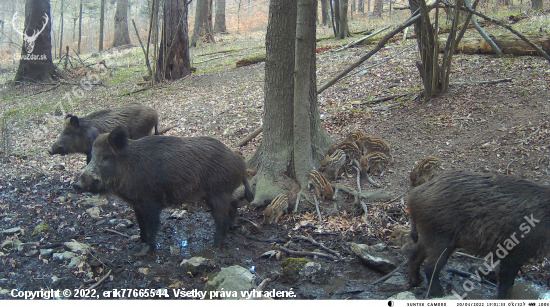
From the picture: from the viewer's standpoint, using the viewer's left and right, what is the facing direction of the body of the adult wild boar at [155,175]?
facing to the left of the viewer

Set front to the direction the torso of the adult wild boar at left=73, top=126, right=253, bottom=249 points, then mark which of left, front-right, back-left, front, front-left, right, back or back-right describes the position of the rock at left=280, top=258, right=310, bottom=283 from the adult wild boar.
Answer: back-left

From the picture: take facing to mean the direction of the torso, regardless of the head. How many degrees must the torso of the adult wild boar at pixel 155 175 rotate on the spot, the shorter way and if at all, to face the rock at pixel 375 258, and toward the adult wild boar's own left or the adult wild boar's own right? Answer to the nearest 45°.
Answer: approximately 135° to the adult wild boar's own left
